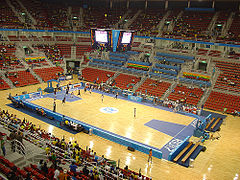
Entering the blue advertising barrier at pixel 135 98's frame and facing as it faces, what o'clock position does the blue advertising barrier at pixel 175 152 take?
the blue advertising barrier at pixel 175 152 is roughly at 10 o'clock from the blue advertising barrier at pixel 135 98.

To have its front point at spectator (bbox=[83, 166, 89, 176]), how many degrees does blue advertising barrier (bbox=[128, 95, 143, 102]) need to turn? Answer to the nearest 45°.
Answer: approximately 45° to its left

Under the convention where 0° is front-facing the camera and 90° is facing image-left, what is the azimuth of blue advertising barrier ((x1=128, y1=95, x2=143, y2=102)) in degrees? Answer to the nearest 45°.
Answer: approximately 45°
